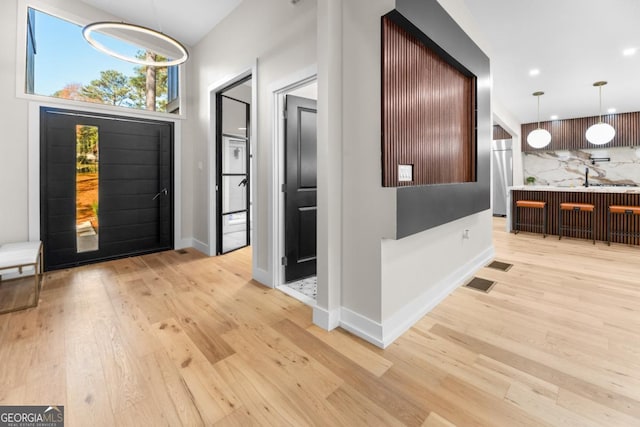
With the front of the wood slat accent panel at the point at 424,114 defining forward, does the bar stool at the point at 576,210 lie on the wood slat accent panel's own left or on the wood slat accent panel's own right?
on the wood slat accent panel's own left

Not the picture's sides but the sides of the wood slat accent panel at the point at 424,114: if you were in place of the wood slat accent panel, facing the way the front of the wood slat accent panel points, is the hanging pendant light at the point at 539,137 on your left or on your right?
on your left
